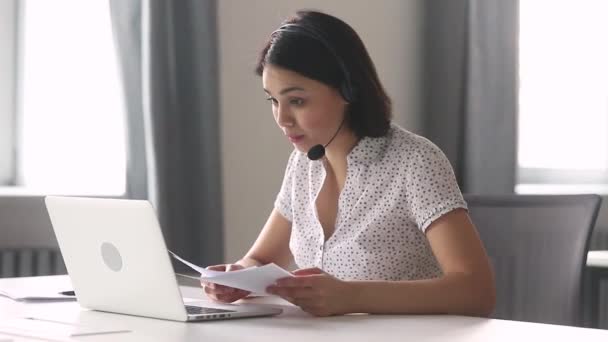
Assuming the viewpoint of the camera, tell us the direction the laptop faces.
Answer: facing away from the viewer and to the right of the viewer

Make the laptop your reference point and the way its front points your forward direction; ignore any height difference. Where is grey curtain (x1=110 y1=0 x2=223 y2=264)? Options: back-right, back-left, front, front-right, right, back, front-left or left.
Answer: front-left

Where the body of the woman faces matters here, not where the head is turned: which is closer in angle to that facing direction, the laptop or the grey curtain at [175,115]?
the laptop

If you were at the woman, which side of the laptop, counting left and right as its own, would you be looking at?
front

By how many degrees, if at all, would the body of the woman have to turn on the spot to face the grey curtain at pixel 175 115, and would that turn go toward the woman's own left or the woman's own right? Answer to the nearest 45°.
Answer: approximately 90° to the woman's own right

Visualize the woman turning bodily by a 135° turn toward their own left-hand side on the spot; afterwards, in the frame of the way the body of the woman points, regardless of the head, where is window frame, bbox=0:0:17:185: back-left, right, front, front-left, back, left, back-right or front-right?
back-left

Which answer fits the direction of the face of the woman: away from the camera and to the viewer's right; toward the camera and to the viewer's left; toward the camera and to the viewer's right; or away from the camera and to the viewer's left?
toward the camera and to the viewer's left

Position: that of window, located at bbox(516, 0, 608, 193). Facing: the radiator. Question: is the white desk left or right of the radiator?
left

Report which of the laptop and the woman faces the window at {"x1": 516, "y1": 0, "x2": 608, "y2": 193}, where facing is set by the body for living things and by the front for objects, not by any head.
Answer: the laptop

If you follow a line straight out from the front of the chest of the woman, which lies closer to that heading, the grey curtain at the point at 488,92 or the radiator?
the radiator

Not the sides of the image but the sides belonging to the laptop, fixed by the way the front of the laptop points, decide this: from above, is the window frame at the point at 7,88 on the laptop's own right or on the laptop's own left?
on the laptop's own left

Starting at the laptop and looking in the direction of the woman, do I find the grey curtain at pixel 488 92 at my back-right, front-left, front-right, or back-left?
front-left

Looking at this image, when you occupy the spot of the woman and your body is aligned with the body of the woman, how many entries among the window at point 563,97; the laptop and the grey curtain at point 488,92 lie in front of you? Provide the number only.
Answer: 1

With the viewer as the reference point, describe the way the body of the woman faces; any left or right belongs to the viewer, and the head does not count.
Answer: facing the viewer and to the left of the viewer

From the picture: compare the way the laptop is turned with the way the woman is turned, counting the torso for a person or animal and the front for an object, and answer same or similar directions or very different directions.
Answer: very different directions
